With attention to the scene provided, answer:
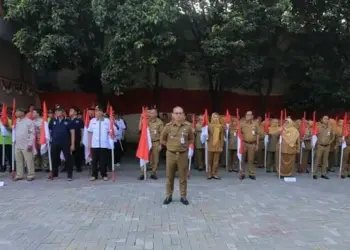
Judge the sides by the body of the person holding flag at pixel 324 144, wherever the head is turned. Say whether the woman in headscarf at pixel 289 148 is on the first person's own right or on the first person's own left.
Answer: on the first person's own right

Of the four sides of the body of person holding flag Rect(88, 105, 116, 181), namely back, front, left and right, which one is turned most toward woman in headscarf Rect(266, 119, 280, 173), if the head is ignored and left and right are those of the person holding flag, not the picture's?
left

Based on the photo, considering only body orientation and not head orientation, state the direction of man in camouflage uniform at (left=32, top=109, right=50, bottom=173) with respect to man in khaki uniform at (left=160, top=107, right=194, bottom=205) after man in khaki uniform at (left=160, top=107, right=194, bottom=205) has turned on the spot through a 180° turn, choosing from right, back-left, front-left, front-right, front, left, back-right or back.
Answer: front-left

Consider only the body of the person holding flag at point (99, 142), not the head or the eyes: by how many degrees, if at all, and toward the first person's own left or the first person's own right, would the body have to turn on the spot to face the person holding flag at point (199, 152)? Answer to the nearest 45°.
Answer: approximately 135° to the first person's own left

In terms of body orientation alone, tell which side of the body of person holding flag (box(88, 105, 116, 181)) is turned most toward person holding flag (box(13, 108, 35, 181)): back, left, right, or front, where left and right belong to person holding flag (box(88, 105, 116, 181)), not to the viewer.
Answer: right

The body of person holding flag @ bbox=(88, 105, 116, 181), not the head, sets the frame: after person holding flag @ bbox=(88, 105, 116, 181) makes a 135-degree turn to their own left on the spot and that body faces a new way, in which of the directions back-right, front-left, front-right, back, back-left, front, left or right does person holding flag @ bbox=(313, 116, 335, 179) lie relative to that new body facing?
front-right

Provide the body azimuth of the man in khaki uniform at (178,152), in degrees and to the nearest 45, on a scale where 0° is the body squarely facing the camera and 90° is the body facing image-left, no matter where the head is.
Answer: approximately 0°

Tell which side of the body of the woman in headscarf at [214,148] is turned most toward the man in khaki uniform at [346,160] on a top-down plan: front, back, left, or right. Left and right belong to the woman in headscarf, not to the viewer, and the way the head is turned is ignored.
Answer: left
